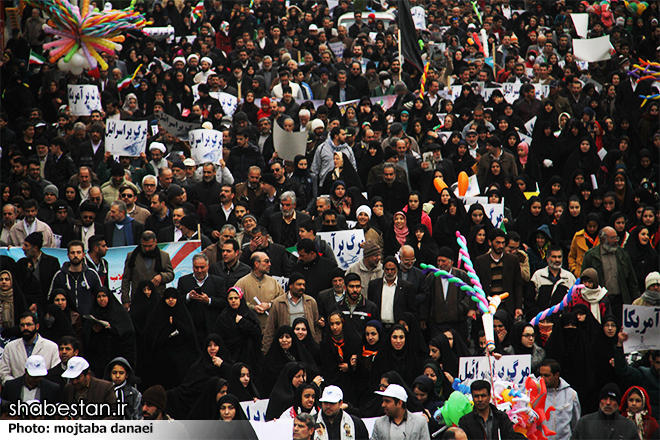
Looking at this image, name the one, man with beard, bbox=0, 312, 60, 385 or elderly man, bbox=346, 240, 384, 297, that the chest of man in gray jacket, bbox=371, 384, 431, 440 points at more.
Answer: the man with beard

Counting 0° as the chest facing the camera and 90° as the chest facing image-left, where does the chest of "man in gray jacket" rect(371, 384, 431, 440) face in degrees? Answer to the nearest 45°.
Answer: approximately 45°

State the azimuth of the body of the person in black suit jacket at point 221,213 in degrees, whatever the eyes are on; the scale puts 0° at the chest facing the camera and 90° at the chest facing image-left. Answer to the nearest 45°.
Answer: approximately 45°

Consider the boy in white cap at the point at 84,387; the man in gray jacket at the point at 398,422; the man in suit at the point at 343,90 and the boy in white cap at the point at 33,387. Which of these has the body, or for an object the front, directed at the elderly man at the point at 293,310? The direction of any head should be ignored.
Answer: the man in suit

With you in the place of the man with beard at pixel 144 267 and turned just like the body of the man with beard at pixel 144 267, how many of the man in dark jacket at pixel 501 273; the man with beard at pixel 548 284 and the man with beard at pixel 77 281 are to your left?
2

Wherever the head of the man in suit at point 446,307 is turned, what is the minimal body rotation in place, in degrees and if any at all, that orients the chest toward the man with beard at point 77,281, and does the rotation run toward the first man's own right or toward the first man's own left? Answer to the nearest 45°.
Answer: approximately 90° to the first man's own right

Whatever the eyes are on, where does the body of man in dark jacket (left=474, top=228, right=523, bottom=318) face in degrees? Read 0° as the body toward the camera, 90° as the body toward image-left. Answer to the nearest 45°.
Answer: approximately 0°

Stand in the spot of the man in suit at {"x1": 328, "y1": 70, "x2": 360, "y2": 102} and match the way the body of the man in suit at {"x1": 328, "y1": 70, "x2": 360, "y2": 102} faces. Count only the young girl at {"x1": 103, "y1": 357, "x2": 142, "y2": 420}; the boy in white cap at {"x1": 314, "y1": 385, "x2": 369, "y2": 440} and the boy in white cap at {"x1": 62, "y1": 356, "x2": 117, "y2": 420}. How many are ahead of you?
3

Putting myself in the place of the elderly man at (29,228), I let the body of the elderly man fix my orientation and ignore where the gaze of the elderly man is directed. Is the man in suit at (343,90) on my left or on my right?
on my left

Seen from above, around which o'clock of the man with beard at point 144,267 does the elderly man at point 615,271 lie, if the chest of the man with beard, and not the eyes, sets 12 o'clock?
The elderly man is roughly at 9 o'clock from the man with beard.
